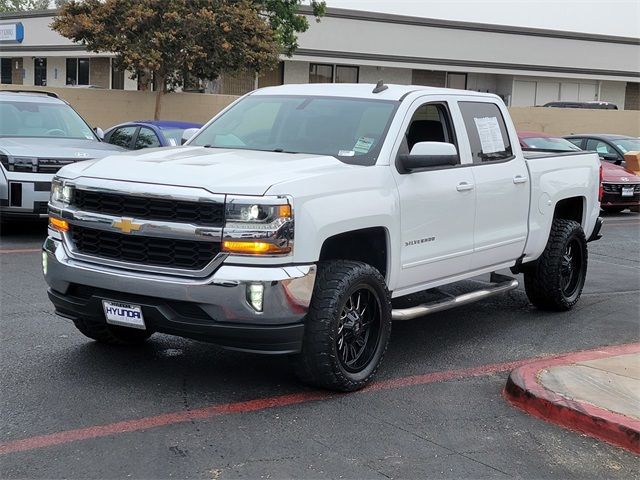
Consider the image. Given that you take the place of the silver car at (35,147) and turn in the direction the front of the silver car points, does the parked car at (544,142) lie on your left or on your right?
on your left

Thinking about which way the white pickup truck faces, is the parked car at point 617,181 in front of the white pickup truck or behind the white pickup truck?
behind

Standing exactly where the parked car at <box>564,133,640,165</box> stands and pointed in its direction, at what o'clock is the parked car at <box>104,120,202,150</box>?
the parked car at <box>104,120,202,150</box> is roughly at 3 o'clock from the parked car at <box>564,133,640,165</box>.

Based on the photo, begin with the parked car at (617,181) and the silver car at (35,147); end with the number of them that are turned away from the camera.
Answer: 0

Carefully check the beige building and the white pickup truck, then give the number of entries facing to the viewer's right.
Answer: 0

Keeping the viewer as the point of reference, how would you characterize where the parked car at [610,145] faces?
facing the viewer and to the right of the viewer

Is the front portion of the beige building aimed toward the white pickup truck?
yes

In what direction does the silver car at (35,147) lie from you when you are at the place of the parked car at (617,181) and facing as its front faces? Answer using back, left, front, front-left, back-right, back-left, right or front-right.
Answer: right

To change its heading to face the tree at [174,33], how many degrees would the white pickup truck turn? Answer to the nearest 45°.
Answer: approximately 135° to its right

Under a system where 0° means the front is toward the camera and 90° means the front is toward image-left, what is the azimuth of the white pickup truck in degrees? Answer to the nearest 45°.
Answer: approximately 45°

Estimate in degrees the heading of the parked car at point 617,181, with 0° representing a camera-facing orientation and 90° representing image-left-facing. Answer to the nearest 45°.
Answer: approximately 315°

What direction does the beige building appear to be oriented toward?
toward the camera

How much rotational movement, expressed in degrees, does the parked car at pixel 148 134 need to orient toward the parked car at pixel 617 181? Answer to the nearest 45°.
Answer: approximately 45° to its left

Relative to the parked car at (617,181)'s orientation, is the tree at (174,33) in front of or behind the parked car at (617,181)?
behind

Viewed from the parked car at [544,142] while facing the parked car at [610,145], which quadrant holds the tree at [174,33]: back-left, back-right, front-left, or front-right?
back-left

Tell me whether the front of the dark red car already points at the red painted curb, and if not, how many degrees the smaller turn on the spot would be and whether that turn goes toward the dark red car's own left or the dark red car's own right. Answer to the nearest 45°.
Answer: approximately 45° to the dark red car's own right
